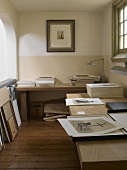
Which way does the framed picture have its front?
toward the camera

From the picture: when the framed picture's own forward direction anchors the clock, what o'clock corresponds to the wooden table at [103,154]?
The wooden table is roughly at 12 o'clock from the framed picture.

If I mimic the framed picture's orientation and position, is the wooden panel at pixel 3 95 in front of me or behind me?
in front

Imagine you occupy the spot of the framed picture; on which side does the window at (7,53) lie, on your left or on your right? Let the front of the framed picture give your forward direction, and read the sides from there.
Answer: on your right

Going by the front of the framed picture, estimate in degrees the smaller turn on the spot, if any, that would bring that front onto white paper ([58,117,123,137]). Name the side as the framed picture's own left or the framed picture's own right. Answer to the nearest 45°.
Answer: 0° — it already faces it

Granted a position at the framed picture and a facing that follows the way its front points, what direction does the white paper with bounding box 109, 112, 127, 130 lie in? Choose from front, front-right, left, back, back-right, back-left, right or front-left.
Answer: front
